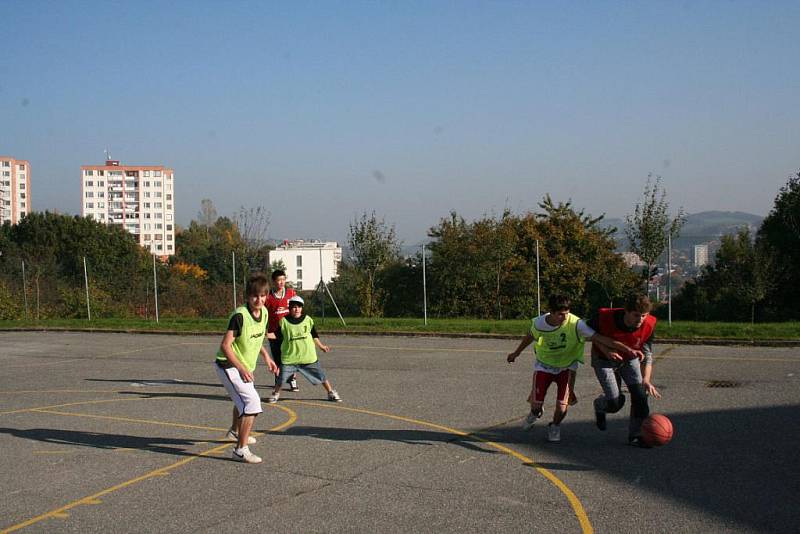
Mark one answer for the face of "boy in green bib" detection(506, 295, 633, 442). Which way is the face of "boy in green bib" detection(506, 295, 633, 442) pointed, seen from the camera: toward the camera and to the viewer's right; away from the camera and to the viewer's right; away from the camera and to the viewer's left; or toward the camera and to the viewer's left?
toward the camera and to the viewer's right

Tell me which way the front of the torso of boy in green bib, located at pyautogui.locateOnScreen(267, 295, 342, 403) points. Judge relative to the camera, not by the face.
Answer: toward the camera

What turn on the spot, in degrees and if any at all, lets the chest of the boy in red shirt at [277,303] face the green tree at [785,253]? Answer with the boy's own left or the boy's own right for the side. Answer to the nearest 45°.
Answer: approximately 90° to the boy's own left

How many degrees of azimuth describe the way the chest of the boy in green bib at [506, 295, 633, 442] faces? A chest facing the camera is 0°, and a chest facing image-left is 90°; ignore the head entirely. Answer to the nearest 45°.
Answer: approximately 0°

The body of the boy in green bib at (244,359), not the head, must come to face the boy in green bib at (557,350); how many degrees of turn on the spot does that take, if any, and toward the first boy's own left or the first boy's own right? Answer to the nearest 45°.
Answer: approximately 45° to the first boy's own left

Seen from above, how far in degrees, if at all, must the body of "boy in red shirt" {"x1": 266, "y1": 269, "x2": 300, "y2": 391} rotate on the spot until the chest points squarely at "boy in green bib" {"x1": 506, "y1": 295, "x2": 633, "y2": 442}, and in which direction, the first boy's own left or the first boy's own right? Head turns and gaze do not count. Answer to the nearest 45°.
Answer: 0° — they already face them

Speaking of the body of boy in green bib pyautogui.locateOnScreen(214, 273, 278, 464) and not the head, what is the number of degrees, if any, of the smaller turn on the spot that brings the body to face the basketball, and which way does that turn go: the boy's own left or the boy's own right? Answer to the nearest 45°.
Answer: approximately 45° to the boy's own left

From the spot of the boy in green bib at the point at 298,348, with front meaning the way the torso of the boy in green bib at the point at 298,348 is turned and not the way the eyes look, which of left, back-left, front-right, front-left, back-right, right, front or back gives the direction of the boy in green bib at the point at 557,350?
front-left

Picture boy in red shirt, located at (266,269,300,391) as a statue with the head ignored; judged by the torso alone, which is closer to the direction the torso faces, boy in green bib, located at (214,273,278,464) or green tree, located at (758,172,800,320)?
the boy in green bib

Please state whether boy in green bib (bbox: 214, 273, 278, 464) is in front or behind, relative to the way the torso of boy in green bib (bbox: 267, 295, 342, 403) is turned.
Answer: in front

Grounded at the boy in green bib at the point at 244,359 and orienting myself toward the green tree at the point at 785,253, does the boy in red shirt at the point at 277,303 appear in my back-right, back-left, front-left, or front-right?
front-left

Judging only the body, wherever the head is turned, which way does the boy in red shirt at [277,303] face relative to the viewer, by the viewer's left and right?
facing the viewer and to the right of the viewer

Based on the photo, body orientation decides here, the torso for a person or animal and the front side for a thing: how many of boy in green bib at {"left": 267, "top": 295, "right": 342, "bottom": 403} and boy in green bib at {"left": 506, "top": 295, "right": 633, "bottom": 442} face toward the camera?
2
